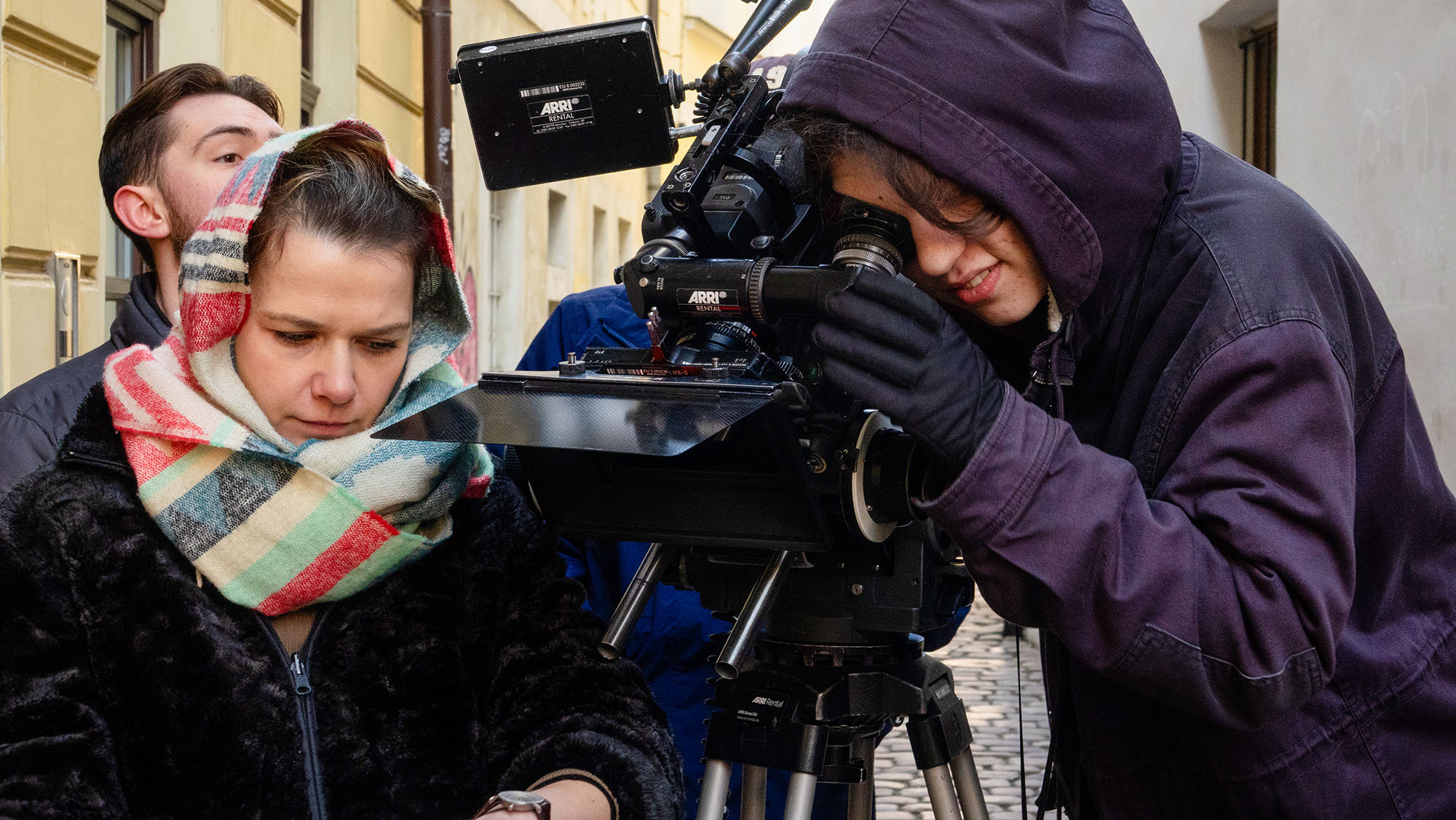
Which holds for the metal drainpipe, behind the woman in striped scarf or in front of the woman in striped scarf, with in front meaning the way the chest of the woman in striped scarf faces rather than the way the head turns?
behind

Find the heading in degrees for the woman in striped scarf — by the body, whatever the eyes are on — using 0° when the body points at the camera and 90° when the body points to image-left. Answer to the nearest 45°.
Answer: approximately 0°

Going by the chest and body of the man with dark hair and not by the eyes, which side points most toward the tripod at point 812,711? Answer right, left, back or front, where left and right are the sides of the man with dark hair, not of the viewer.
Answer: front

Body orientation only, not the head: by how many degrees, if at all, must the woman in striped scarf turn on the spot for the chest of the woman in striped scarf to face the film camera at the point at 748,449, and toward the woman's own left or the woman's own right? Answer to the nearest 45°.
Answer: approximately 45° to the woman's own left

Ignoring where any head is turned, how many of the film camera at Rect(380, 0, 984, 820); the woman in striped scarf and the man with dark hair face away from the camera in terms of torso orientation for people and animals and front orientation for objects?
0

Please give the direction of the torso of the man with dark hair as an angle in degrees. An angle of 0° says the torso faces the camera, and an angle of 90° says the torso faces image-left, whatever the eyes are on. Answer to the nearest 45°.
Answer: approximately 315°

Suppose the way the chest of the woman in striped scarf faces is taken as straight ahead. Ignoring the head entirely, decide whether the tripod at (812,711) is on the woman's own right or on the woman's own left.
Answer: on the woman's own left

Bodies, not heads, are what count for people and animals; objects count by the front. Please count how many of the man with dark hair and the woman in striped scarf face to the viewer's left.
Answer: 0

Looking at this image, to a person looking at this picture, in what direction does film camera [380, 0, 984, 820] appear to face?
facing the viewer and to the left of the viewer

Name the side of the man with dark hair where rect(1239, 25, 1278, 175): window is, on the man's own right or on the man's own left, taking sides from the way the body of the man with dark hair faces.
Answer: on the man's own left

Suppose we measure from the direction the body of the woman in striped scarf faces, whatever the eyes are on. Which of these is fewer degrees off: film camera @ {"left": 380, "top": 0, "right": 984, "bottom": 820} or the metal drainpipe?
the film camera

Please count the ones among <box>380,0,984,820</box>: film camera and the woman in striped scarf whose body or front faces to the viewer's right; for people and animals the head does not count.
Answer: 0
